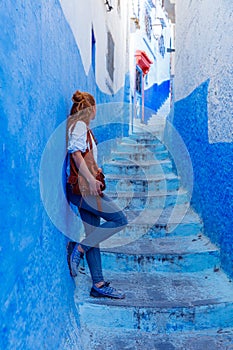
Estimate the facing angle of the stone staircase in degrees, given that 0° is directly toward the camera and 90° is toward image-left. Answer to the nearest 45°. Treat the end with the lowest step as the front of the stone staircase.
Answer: approximately 0°

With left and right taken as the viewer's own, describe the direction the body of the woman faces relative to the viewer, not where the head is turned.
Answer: facing to the right of the viewer

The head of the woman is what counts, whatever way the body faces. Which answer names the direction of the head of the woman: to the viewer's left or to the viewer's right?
to the viewer's right
